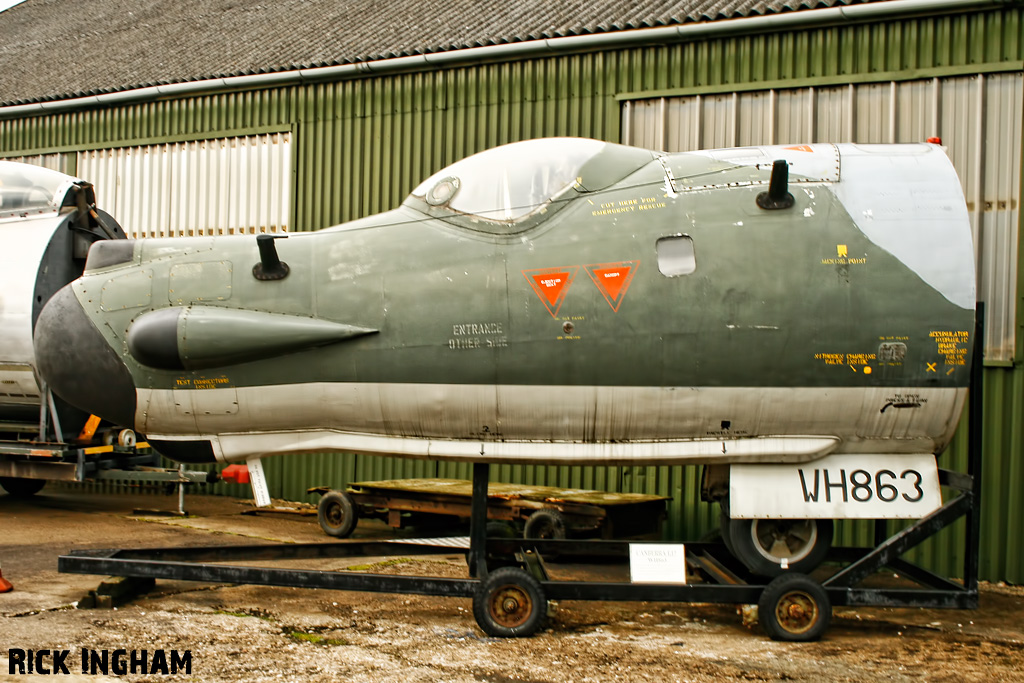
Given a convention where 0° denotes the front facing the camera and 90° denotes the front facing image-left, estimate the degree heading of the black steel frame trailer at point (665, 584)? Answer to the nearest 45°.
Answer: approximately 90°

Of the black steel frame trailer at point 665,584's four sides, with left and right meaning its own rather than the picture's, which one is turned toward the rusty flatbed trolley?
right
